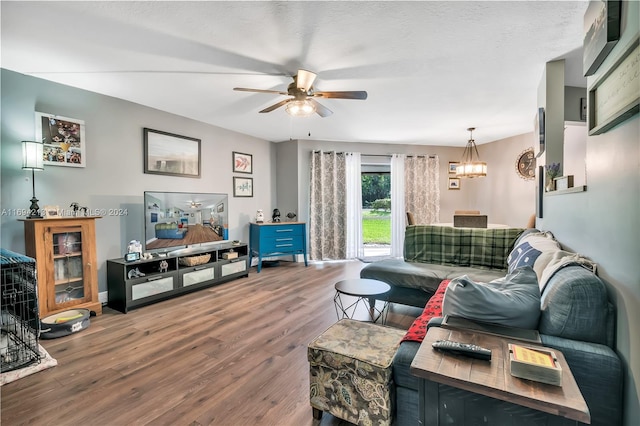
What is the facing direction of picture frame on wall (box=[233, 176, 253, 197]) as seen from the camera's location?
facing the viewer and to the right of the viewer

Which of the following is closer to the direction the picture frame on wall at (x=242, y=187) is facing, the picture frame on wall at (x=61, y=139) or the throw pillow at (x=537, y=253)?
the throw pillow

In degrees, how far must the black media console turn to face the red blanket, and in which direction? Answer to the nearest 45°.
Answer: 0° — it already faces it

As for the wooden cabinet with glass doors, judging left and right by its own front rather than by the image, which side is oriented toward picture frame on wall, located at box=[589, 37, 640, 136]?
front

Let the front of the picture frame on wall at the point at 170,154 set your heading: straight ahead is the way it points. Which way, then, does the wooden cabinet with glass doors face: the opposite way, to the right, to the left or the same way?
the same way

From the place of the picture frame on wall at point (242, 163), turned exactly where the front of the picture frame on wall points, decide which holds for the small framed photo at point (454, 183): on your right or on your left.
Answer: on your left

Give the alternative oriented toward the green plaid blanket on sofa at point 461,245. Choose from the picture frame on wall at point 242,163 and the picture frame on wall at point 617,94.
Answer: the picture frame on wall at point 242,163

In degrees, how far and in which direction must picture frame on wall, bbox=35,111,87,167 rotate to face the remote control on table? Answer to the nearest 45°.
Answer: approximately 45° to its right

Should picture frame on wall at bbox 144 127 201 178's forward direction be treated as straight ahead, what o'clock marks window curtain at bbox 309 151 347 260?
The window curtain is roughly at 10 o'clock from the picture frame on wall.

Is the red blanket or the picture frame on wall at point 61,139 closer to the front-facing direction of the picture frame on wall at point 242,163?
the red blanket

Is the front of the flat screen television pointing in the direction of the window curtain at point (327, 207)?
no

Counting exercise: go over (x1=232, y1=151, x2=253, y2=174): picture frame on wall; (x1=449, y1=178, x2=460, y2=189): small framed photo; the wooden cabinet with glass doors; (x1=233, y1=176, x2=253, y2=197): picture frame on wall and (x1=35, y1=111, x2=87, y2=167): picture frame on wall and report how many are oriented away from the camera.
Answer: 0

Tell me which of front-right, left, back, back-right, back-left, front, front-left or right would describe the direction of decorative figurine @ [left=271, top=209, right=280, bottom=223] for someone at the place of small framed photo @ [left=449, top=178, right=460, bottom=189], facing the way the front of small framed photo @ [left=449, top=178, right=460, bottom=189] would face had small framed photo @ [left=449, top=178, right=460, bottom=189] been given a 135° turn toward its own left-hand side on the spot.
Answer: back

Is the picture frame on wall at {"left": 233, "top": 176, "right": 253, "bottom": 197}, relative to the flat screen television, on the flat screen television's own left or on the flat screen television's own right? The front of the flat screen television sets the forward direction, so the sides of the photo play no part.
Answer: on the flat screen television's own left

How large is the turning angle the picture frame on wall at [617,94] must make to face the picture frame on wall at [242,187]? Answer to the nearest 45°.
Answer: approximately 45° to its right

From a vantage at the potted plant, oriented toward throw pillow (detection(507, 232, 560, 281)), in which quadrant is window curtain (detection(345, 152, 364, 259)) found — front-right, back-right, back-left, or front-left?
back-right

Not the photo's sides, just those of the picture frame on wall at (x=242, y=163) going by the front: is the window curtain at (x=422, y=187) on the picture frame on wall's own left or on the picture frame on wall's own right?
on the picture frame on wall's own left

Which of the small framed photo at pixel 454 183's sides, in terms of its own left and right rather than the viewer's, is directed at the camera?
front

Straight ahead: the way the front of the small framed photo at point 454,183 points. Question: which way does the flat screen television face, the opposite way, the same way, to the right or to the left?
to the left

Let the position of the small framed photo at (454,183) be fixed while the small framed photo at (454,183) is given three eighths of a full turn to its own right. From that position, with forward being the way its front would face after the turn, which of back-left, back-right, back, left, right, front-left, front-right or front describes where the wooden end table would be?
back-left

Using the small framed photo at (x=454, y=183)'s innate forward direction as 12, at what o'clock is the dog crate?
The dog crate is roughly at 1 o'clock from the small framed photo.
